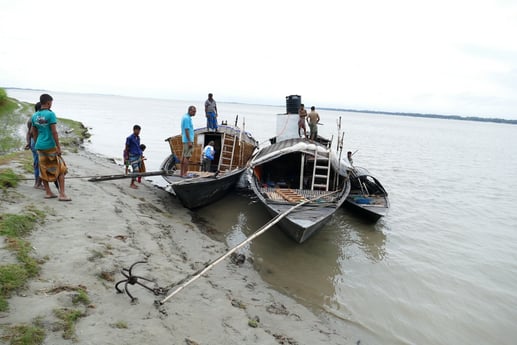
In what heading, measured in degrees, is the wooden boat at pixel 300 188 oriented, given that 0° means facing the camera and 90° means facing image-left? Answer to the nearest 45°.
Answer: approximately 0°

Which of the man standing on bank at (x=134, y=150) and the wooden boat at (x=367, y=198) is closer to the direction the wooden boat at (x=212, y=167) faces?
the man standing on bank

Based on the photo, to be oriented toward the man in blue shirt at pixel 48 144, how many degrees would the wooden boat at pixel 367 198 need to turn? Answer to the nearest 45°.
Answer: approximately 90° to its right

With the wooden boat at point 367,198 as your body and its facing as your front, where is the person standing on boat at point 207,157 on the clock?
The person standing on boat is roughly at 4 o'clock from the wooden boat.

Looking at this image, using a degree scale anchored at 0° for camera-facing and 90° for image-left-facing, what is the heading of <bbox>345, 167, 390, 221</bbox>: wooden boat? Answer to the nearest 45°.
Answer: approximately 315°

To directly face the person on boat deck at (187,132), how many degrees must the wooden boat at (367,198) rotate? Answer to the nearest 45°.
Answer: approximately 90° to its right

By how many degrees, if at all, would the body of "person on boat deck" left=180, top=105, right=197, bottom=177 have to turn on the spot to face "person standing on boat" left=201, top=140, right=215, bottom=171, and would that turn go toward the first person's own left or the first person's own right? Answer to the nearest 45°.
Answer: approximately 90° to the first person's own left

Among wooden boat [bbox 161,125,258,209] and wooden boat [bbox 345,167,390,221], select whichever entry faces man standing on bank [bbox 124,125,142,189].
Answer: wooden boat [bbox 161,125,258,209]
